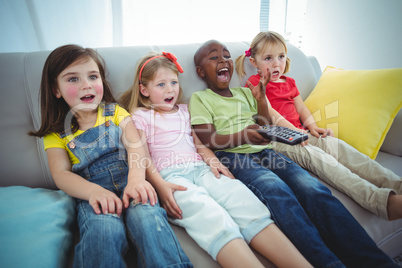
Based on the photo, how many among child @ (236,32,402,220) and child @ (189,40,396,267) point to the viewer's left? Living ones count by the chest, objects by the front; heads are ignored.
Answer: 0

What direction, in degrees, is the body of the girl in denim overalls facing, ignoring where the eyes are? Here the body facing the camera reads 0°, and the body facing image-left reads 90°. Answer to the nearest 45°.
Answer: approximately 315°

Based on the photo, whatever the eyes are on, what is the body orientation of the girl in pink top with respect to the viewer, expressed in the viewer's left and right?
facing the viewer and to the right of the viewer

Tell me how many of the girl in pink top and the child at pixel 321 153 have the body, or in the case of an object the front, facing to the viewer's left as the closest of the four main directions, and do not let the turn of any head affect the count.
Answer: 0

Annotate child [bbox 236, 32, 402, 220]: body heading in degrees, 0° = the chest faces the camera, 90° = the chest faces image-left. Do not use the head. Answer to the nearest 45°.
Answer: approximately 315°

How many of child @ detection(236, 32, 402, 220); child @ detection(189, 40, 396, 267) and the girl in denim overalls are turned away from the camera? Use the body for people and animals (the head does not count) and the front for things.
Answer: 0
